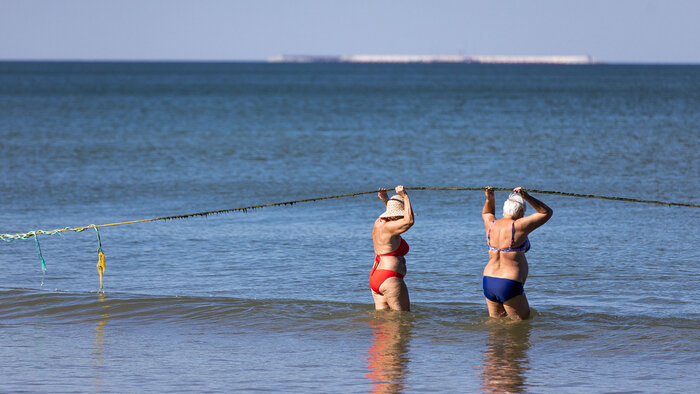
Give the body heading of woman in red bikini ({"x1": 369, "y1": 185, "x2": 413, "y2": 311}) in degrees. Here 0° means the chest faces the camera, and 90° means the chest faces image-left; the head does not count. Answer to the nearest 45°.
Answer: approximately 225°

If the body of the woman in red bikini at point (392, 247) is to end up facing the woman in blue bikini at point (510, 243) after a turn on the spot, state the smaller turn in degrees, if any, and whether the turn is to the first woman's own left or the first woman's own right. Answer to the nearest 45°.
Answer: approximately 45° to the first woman's own right
